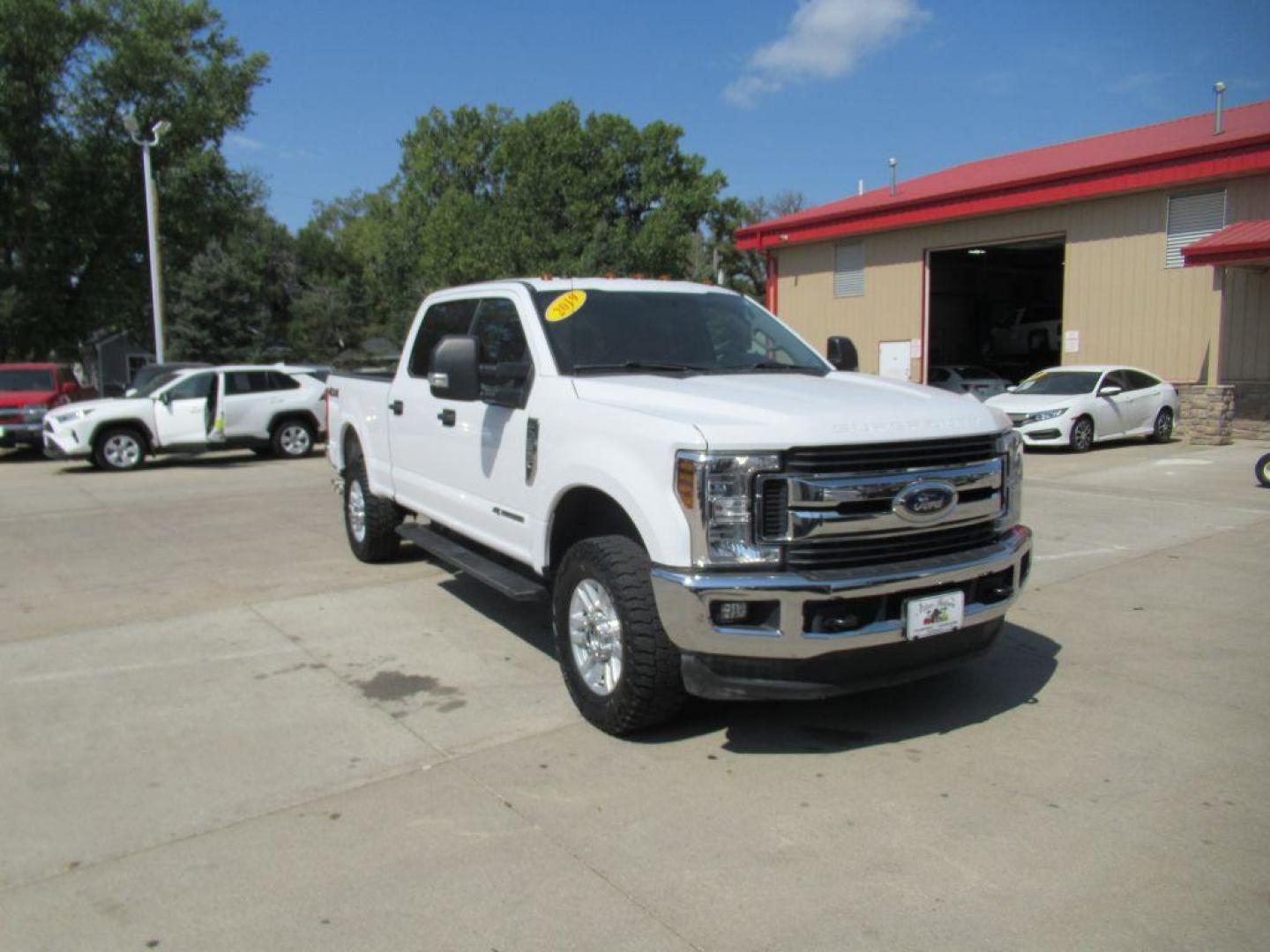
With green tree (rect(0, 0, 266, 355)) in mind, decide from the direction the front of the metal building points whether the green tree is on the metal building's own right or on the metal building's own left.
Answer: on the metal building's own right

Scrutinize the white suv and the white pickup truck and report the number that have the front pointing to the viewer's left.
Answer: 1

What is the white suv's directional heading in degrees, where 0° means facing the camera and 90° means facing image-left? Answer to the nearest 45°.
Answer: approximately 90°

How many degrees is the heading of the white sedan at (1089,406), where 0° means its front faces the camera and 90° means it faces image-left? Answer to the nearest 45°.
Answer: approximately 45°

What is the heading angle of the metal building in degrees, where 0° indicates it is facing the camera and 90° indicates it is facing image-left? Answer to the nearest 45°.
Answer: approximately 45°

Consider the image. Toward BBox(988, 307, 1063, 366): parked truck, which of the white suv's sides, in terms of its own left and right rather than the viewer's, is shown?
back

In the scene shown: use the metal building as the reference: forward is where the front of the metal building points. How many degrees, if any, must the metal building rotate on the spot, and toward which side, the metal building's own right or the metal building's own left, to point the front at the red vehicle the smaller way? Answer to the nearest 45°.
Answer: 0° — it already faces it

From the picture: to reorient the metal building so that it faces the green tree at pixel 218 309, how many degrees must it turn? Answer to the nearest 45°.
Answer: approximately 45° to its right

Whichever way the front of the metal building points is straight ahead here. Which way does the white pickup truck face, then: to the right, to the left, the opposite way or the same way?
to the left

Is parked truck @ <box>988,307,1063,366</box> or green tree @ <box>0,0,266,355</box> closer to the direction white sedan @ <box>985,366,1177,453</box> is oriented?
the green tree

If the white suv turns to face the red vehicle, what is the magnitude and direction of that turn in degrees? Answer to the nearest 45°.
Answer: approximately 45° to its right

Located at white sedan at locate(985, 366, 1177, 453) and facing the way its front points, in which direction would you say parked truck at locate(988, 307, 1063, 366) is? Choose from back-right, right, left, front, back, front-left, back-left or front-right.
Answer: back-right

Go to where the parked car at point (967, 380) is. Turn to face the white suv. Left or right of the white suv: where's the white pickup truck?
left

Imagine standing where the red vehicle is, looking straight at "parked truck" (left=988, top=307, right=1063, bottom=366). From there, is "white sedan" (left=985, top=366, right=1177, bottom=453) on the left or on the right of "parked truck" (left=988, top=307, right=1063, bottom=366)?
right

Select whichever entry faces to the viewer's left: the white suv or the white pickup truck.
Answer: the white suv

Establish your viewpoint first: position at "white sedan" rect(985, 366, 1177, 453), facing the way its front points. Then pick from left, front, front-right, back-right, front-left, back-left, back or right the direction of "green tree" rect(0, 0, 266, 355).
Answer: front-right
